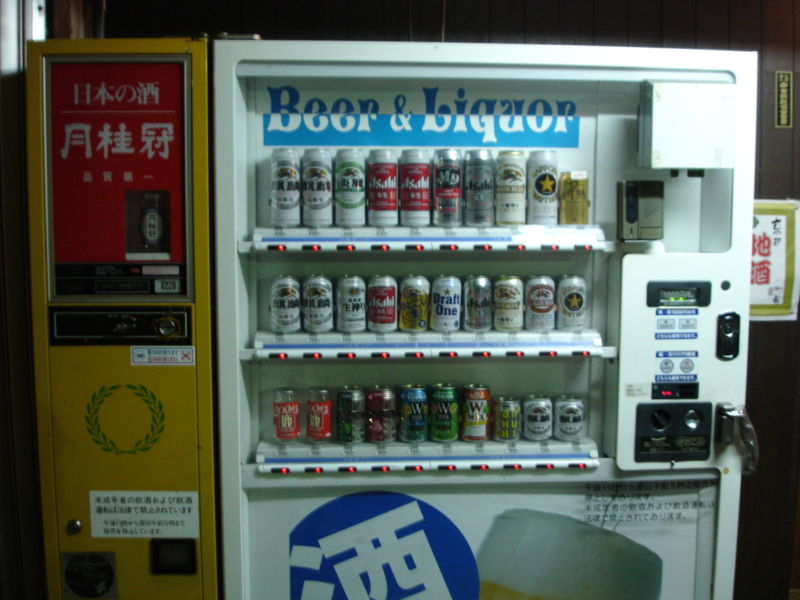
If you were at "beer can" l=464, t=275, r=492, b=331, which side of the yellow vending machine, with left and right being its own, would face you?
left

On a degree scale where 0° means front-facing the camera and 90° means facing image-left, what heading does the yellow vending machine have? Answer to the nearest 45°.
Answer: approximately 0°

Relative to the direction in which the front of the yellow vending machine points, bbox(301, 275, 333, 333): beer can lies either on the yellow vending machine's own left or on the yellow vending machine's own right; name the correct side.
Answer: on the yellow vending machine's own left

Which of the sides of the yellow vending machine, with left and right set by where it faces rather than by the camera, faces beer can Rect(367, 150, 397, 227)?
left

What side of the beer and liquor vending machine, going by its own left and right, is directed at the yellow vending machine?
right

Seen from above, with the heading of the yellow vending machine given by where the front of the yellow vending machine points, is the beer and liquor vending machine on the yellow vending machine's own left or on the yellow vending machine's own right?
on the yellow vending machine's own left

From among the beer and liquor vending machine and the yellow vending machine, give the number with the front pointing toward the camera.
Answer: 2

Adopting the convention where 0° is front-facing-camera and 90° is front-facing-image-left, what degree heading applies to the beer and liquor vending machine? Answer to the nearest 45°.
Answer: approximately 0°
